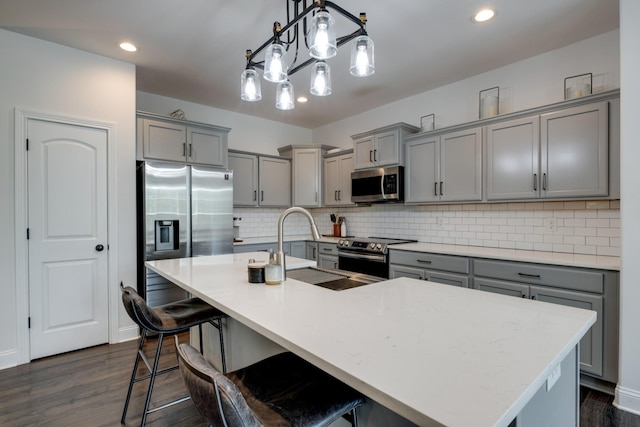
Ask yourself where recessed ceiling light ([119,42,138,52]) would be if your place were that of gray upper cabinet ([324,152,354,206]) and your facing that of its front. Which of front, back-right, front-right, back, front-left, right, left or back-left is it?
front

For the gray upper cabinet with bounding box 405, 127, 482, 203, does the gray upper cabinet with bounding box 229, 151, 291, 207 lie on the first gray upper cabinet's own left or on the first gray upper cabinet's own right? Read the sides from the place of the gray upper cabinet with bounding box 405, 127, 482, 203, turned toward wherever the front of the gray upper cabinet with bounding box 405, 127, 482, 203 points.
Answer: on the first gray upper cabinet's own right

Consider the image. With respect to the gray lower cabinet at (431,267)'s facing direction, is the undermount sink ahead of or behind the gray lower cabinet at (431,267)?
ahead

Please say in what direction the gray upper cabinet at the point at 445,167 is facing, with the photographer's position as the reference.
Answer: facing the viewer and to the left of the viewer

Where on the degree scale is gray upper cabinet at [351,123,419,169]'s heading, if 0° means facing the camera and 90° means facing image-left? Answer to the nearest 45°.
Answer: approximately 45°

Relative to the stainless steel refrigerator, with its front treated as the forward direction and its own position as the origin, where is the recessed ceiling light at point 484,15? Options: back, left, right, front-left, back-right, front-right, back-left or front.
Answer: front

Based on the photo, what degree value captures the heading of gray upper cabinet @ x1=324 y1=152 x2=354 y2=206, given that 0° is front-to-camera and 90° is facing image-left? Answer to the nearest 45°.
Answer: approximately 45°

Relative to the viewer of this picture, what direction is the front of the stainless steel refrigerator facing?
facing the viewer and to the right of the viewer

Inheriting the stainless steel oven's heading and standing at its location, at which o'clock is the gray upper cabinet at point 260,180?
The gray upper cabinet is roughly at 2 o'clock from the stainless steel oven.

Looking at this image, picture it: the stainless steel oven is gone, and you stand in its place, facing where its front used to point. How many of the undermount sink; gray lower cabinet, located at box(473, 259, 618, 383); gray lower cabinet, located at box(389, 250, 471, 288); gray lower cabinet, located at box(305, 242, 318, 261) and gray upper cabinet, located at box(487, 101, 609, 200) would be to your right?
1
